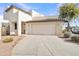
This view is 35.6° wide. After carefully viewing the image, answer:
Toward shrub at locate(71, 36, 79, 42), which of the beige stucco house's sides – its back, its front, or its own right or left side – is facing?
left

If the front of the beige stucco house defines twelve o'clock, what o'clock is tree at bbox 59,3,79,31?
The tree is roughly at 9 o'clock from the beige stucco house.

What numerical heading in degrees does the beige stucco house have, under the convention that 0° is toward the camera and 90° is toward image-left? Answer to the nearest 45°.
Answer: approximately 0°
